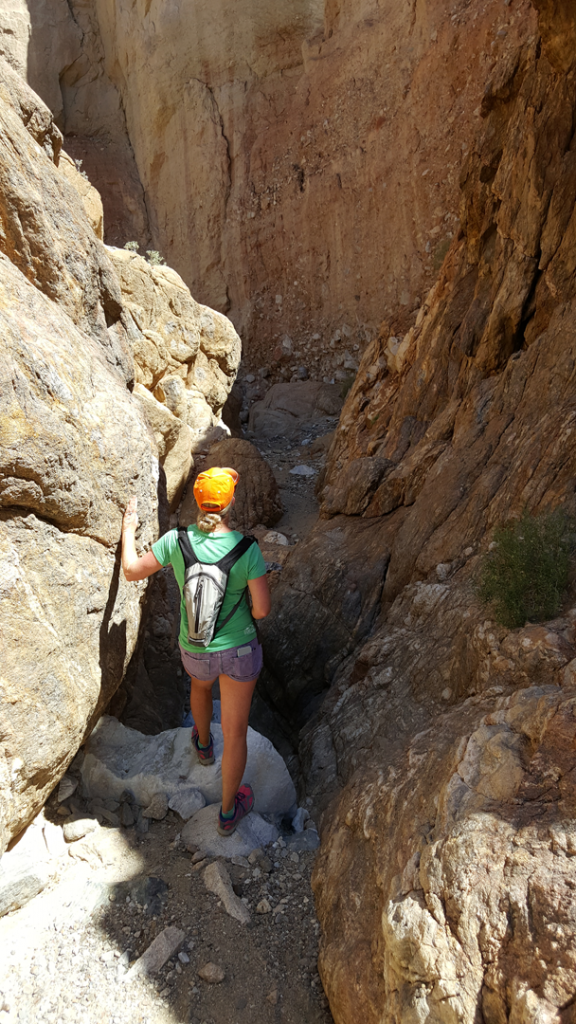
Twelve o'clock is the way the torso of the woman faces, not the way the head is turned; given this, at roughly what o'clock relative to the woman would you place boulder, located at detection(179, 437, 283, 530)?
The boulder is roughly at 12 o'clock from the woman.

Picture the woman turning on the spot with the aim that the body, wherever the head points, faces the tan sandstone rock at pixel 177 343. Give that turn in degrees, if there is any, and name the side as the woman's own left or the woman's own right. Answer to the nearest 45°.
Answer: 0° — they already face it

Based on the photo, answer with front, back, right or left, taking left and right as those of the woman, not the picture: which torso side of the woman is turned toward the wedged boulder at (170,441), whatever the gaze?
front

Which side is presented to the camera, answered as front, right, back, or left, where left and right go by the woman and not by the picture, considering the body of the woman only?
back

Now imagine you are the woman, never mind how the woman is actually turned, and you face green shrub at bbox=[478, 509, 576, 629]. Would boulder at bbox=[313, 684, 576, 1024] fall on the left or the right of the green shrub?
right
